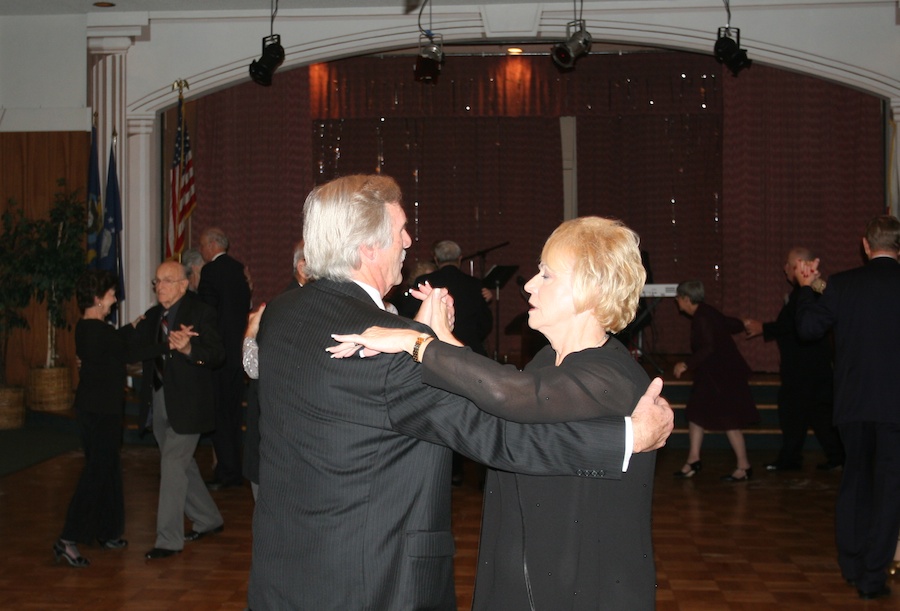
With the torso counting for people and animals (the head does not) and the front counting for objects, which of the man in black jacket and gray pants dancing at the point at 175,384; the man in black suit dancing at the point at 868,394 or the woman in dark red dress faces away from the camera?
the man in black suit dancing at the point at 868,394

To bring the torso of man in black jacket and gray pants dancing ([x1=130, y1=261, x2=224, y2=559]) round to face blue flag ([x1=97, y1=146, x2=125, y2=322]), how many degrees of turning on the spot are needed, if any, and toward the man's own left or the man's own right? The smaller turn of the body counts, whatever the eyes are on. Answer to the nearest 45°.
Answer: approximately 135° to the man's own right

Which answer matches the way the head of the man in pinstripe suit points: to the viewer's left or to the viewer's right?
to the viewer's right

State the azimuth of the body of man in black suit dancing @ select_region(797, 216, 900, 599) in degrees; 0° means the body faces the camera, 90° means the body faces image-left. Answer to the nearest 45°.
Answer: approximately 180°

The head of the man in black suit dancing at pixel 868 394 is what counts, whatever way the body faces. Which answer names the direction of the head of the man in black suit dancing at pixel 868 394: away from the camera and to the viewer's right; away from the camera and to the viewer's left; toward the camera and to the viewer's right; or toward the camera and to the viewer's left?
away from the camera and to the viewer's left

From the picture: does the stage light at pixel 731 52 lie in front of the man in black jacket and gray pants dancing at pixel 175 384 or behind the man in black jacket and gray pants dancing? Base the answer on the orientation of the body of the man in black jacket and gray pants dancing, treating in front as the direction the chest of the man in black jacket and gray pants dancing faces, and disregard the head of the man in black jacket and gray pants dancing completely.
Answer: behind

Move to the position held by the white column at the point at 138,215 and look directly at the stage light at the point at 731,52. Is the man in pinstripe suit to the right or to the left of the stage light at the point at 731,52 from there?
right

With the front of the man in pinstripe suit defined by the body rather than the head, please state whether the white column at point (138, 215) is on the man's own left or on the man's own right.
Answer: on the man's own left

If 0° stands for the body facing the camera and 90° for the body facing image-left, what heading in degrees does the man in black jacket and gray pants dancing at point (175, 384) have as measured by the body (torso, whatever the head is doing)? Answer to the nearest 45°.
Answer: approximately 45°

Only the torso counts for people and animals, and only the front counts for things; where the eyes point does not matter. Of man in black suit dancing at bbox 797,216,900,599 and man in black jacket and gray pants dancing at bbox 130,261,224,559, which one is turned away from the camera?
man in black suit dancing at bbox 797,216,900,599
